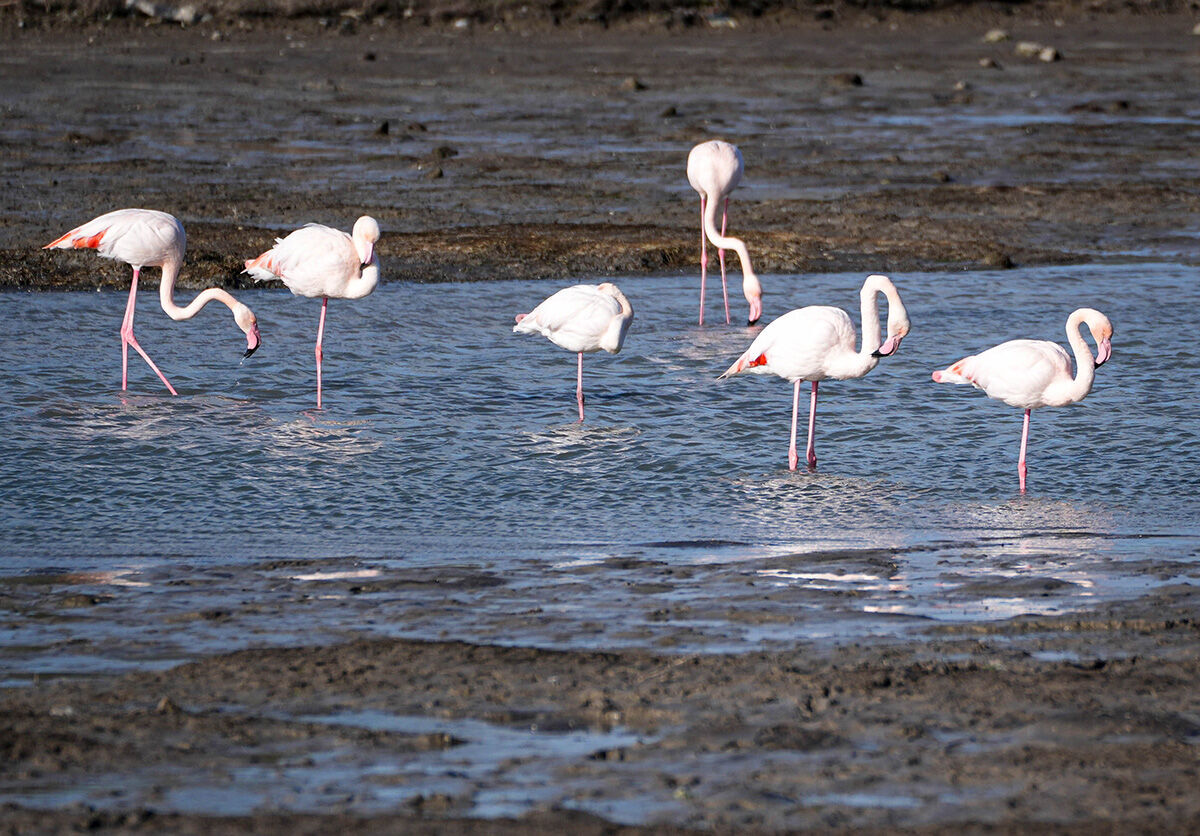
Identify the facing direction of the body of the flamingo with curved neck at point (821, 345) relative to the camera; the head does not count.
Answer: to the viewer's right

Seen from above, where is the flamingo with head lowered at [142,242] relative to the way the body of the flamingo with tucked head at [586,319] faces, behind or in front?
behind

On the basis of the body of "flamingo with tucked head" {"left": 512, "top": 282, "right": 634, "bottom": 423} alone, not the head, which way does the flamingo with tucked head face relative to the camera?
to the viewer's right

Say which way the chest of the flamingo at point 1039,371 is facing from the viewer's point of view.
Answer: to the viewer's right

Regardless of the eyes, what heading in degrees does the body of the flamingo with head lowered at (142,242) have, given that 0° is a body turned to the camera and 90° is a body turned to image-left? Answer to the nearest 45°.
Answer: approximately 270°

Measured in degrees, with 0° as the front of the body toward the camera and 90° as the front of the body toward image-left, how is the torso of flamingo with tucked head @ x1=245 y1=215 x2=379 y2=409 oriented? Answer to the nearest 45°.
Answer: approximately 270°

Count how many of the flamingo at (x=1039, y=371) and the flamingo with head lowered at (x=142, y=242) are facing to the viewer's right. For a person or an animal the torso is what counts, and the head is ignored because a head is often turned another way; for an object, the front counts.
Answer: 2

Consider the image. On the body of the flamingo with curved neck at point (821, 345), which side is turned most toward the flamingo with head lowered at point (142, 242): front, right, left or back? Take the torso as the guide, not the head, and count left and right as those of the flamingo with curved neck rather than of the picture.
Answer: back

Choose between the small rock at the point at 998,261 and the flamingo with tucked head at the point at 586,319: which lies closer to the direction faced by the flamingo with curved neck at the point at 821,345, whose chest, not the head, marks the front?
the small rock
